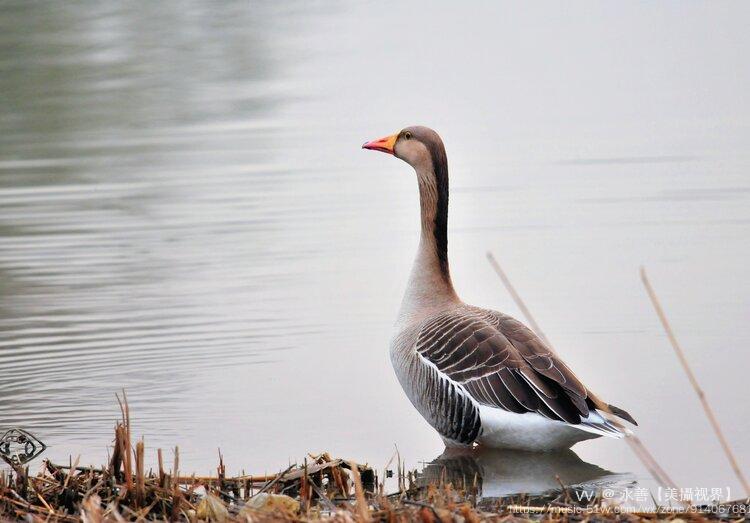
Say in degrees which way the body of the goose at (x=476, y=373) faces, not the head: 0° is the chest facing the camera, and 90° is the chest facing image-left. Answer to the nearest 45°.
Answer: approximately 90°
